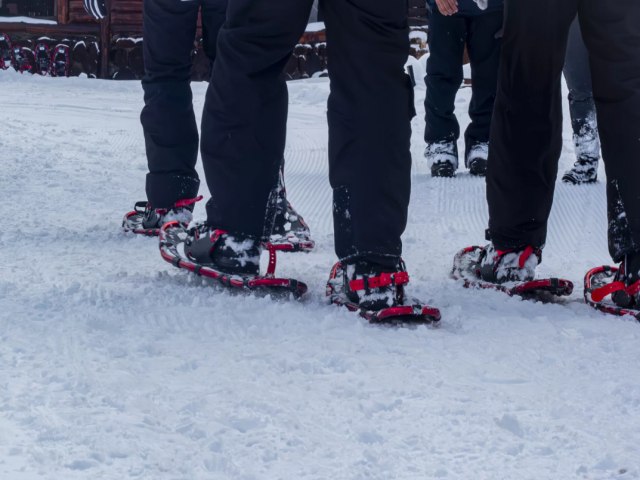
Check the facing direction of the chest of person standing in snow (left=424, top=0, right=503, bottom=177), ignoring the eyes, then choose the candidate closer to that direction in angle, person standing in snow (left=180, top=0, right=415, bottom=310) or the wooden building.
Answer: the person standing in snow

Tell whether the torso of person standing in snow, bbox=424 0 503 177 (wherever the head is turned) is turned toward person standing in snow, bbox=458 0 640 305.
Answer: yes

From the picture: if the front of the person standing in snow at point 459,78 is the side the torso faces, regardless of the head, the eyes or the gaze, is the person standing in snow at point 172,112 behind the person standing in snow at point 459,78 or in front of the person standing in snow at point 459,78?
in front

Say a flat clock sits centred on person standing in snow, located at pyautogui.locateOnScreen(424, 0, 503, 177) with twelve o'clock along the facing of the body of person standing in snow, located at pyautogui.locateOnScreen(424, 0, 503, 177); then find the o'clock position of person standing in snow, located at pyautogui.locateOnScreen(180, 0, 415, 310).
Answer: person standing in snow, located at pyautogui.locateOnScreen(180, 0, 415, 310) is roughly at 12 o'clock from person standing in snow, located at pyautogui.locateOnScreen(424, 0, 503, 177).

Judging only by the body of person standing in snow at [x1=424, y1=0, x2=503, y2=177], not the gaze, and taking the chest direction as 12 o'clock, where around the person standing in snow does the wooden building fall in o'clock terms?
The wooden building is roughly at 5 o'clock from the person standing in snow.

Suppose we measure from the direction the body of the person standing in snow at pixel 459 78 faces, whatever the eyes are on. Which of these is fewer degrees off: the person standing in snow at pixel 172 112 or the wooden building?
the person standing in snow

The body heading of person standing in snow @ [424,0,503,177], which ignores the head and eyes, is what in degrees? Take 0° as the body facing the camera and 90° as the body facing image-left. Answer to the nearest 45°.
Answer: approximately 0°

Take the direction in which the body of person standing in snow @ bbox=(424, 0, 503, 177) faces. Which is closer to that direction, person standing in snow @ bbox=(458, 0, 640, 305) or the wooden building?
the person standing in snow

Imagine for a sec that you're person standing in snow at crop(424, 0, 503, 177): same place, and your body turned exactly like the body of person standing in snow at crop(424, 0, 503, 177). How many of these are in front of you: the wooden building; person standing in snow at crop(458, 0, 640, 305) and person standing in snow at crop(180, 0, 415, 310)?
2
